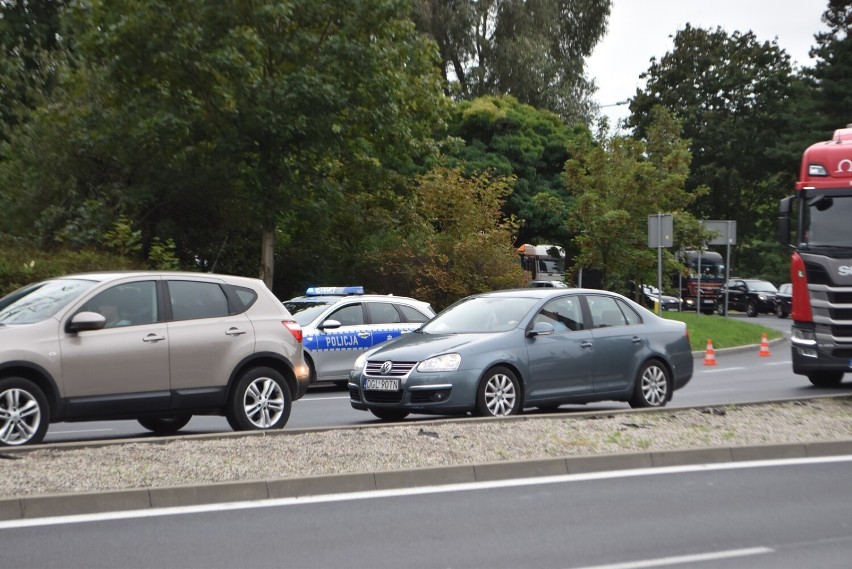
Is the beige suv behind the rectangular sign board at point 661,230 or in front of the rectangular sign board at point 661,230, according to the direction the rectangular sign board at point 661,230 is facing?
behind

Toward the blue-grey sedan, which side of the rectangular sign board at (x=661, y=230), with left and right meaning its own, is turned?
back

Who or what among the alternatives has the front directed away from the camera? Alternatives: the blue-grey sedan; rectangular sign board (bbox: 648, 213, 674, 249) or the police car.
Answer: the rectangular sign board

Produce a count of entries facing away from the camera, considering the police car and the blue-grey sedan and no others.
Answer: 0

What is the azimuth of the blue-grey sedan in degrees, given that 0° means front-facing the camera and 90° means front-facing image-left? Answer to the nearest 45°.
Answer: approximately 45°

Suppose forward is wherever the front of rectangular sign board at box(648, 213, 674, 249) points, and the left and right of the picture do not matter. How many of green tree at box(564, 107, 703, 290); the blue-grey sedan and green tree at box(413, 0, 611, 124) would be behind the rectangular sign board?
1

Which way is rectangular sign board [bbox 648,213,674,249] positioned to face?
away from the camera

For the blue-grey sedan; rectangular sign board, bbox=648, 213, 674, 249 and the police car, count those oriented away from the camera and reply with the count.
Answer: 1

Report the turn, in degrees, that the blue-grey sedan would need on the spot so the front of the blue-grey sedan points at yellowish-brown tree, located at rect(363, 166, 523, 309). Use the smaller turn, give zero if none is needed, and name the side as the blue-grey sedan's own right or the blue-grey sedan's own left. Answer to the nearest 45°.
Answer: approximately 135° to the blue-grey sedan's own right

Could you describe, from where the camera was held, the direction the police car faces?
facing the viewer and to the left of the viewer

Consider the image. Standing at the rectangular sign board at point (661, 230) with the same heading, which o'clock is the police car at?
The police car is roughly at 7 o'clock from the rectangular sign board.

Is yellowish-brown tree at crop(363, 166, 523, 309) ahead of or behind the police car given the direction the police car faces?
behind
